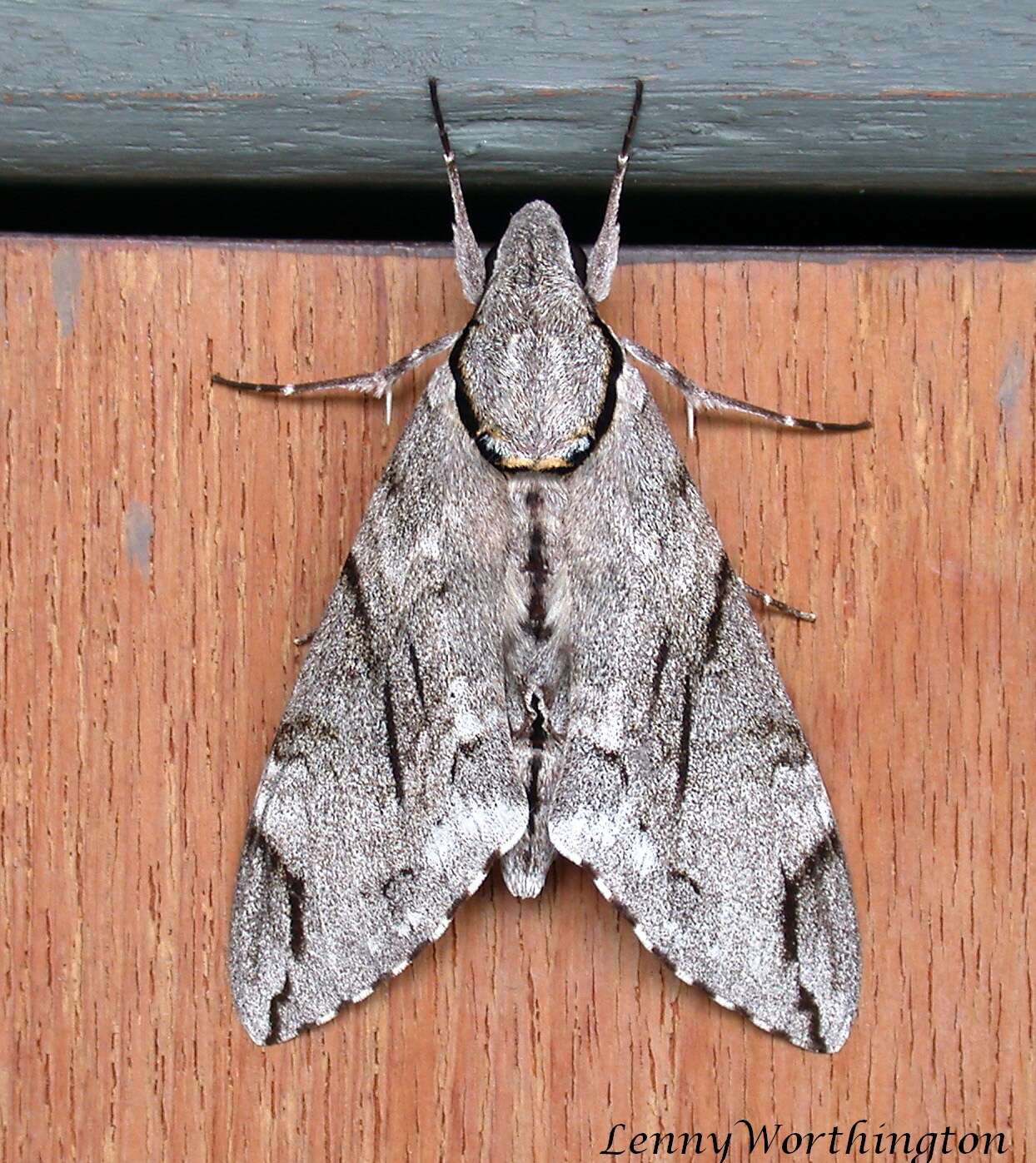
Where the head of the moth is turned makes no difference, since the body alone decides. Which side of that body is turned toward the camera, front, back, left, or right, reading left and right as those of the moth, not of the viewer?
back
